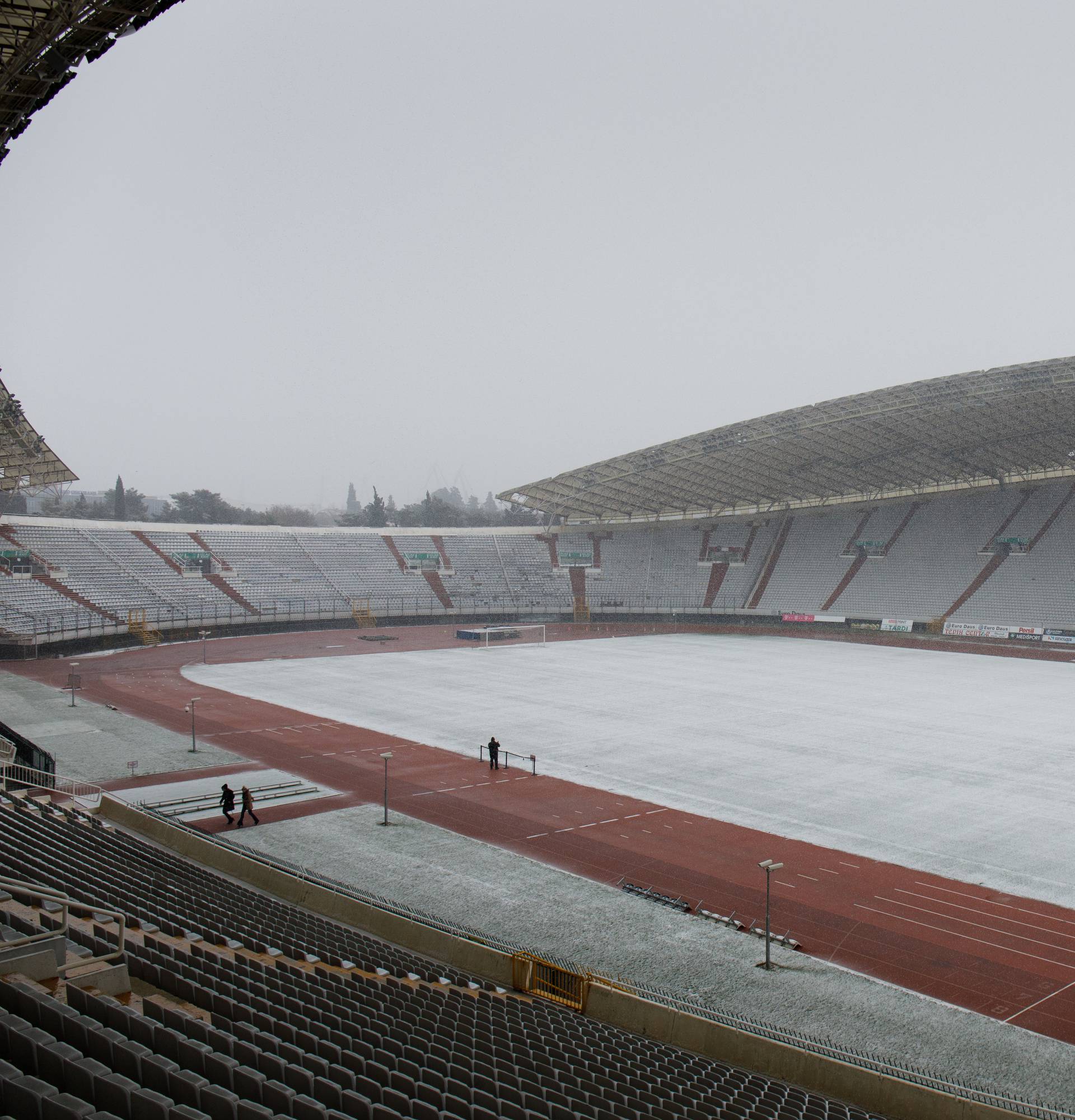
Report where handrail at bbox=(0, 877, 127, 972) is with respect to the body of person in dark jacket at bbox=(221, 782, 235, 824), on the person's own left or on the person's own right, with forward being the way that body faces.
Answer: on the person's own left

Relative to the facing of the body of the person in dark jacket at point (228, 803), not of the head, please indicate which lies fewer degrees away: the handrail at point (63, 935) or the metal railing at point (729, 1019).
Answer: the handrail

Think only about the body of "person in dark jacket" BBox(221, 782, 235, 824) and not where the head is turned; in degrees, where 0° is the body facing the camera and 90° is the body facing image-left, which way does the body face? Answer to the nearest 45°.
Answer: approximately 90°

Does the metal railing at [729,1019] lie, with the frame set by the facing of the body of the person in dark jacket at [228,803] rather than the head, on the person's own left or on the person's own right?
on the person's own left

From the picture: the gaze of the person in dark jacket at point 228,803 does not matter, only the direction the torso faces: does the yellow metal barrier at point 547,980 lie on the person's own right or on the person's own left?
on the person's own left
